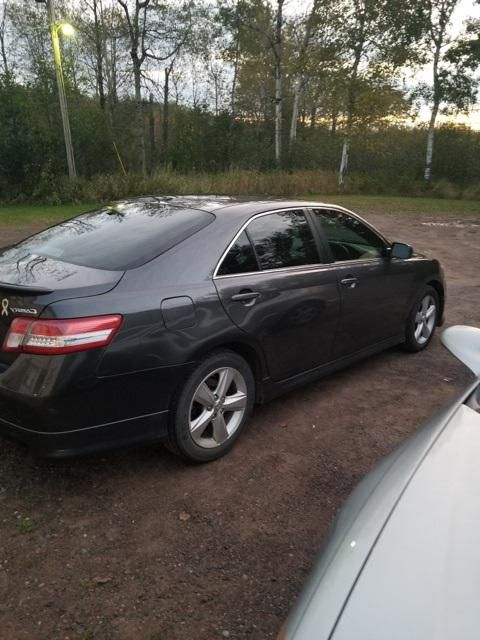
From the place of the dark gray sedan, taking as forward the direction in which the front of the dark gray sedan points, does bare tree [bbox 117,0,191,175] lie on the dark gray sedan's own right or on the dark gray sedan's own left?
on the dark gray sedan's own left

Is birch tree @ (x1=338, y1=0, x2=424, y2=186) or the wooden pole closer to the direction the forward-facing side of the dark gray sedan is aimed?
the birch tree

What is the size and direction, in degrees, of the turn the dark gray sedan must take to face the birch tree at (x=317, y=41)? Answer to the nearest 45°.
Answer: approximately 45° to its left

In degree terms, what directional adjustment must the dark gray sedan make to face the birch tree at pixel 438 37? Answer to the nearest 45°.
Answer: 0° — it already faces it

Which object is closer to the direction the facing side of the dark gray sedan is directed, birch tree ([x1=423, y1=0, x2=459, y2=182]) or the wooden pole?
the birch tree

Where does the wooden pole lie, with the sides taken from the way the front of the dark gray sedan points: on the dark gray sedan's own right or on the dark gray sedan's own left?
on the dark gray sedan's own left

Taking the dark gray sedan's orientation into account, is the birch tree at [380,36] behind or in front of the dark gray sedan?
in front

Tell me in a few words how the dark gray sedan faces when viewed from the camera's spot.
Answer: facing away from the viewer and to the right of the viewer
